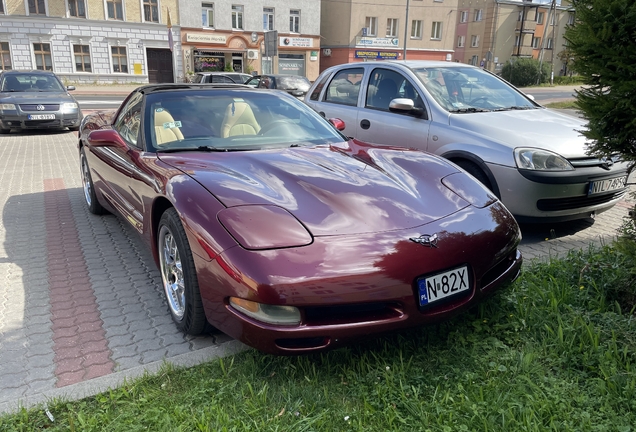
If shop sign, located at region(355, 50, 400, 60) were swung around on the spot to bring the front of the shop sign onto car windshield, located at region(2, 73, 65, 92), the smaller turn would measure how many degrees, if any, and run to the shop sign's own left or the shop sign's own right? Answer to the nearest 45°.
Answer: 0° — it already faces it

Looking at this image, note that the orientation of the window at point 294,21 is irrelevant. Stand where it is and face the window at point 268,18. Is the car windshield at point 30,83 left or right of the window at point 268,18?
left

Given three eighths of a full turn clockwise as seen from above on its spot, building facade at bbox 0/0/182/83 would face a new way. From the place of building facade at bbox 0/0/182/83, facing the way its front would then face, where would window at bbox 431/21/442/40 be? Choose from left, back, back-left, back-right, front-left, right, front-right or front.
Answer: back-right

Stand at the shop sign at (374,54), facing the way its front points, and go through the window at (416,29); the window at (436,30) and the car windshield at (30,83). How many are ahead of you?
1

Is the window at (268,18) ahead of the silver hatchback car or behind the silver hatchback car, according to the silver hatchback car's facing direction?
behind

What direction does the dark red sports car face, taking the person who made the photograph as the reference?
facing the viewer and to the right of the viewer

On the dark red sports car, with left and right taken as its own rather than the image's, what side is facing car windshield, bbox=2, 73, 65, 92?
back

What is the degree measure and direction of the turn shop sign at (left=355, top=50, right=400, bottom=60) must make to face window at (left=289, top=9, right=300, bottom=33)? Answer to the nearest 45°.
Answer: approximately 45° to its right
